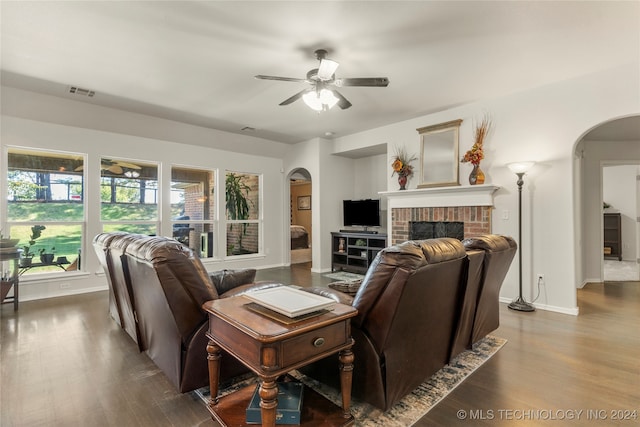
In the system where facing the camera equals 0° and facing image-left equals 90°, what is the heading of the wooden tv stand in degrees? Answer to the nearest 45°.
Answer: approximately 45°

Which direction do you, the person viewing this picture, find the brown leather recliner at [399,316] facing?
facing away from the viewer and to the left of the viewer

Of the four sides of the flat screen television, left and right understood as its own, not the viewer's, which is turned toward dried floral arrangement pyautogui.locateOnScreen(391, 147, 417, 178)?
left

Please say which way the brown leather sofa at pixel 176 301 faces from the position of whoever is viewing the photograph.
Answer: facing away from the viewer and to the right of the viewer

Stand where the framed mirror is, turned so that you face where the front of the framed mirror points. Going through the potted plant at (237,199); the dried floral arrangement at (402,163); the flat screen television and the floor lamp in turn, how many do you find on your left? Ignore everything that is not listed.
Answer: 1

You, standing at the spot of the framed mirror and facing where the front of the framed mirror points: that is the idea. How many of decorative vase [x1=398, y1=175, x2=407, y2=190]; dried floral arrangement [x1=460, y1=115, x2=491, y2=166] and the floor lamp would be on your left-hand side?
2

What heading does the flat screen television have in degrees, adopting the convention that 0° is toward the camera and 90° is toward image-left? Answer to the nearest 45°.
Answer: approximately 45°

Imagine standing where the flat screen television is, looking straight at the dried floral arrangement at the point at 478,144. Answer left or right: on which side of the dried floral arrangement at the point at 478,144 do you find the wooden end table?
right

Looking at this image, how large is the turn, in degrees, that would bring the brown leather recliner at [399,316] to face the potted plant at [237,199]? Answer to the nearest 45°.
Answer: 0° — it already faces it

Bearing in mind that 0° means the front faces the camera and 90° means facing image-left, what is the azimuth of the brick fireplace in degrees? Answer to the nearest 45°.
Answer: approximately 45°

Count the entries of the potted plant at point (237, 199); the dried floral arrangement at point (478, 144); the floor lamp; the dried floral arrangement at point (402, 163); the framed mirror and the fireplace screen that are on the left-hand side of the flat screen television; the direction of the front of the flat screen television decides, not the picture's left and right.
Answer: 5
